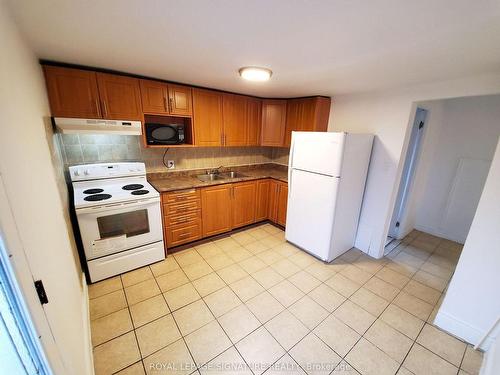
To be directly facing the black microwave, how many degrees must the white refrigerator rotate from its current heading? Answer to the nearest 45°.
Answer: approximately 45° to its right

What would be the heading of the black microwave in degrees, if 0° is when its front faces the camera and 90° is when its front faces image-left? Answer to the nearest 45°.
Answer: approximately 0°

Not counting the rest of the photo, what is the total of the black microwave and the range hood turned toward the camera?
2

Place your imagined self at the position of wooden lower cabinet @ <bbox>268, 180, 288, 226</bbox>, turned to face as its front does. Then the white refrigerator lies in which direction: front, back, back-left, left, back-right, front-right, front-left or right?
left

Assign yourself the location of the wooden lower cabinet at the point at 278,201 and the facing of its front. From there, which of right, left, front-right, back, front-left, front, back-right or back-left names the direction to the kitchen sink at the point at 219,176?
front-right

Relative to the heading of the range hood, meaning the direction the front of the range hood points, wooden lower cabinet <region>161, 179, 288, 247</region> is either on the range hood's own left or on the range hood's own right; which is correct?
on the range hood's own left
